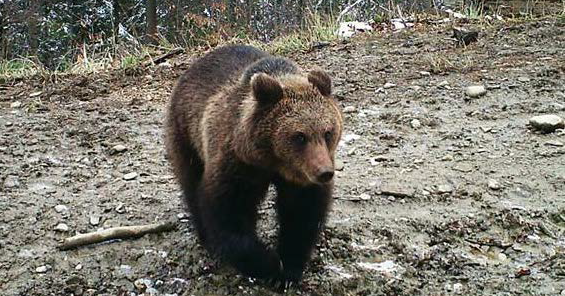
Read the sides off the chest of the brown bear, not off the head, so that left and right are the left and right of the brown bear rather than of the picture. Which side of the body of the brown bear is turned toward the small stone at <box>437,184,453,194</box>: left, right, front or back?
left

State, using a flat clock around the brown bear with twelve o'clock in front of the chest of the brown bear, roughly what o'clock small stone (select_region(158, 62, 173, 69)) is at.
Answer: The small stone is roughly at 7 o'clock from the brown bear.

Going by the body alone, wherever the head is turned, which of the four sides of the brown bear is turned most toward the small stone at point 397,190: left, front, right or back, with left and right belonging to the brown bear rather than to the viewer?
left

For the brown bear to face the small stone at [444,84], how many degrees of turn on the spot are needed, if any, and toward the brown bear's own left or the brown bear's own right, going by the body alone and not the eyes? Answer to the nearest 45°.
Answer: approximately 90° to the brown bear's own left

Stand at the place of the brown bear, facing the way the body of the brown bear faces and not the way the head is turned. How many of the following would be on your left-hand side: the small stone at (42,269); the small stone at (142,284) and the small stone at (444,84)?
1

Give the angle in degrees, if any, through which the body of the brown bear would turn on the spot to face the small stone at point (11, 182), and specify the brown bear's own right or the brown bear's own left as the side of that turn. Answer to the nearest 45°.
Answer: approximately 180°

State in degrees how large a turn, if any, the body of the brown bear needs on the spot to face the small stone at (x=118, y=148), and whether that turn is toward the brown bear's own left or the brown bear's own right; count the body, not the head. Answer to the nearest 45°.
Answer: approximately 180°

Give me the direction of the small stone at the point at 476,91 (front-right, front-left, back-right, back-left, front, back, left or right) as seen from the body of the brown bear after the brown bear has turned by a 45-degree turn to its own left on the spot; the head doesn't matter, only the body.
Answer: front-left

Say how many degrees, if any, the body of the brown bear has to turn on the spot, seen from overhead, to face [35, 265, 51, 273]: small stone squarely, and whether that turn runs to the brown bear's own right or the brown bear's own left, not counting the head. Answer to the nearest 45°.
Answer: approximately 135° to the brown bear's own right

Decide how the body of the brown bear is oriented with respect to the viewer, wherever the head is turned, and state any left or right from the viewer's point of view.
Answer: facing the viewer and to the right of the viewer

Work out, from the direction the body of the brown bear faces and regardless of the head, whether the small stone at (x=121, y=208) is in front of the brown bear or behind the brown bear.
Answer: behind

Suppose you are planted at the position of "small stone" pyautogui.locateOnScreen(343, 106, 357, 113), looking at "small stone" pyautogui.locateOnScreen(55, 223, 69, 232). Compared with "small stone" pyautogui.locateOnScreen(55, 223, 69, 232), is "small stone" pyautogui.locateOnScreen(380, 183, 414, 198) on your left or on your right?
left

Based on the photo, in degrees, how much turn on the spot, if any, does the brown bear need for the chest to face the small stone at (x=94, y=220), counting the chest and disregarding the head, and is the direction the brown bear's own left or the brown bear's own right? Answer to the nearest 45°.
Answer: approximately 180°

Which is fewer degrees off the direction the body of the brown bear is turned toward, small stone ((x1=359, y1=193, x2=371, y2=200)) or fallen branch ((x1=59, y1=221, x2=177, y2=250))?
the small stone

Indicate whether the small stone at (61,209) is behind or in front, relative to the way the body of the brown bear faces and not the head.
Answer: behind

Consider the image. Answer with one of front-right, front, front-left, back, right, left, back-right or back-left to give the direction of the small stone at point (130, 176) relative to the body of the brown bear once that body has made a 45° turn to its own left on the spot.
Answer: back-left

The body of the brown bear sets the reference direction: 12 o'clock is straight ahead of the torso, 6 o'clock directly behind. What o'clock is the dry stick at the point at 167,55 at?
The dry stick is roughly at 7 o'clock from the brown bear.
